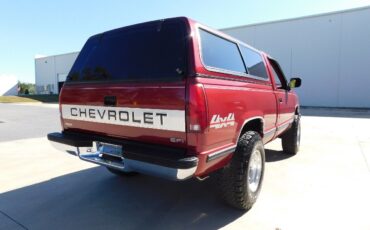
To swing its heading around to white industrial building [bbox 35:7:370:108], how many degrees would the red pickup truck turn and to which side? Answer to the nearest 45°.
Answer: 0° — it already faces it

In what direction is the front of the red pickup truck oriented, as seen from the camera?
facing away from the viewer and to the right of the viewer

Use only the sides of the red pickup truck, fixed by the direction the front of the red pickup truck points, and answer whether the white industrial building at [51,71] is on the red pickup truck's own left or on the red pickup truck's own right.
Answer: on the red pickup truck's own left
